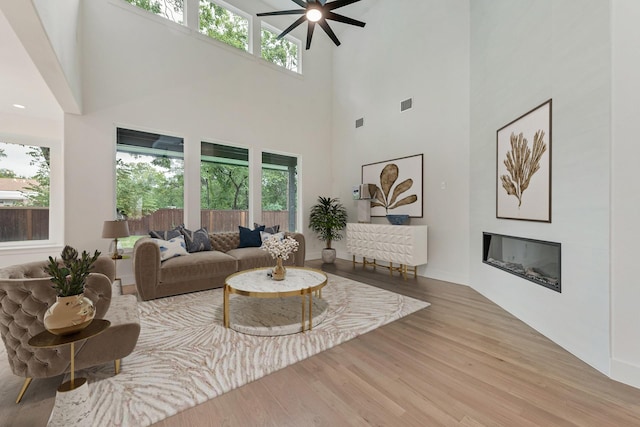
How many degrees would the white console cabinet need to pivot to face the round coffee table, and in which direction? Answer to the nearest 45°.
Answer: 0° — it already faces it

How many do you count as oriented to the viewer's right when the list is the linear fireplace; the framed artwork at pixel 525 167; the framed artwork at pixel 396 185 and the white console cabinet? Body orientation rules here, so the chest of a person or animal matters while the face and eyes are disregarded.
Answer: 0

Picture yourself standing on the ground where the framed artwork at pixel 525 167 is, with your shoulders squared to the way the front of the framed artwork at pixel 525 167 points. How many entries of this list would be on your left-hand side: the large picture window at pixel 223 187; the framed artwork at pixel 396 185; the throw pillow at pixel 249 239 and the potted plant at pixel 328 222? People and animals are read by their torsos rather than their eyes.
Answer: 0

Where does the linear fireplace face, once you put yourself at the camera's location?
facing the viewer and to the left of the viewer

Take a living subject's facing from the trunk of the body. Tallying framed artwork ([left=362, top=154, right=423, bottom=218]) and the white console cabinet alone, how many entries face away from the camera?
0

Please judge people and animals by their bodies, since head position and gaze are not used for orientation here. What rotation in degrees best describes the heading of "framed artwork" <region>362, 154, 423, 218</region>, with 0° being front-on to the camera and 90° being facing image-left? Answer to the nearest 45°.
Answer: approximately 45°

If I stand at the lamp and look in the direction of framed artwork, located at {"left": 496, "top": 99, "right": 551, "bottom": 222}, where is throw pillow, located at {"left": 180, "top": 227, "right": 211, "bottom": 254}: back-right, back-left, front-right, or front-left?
front-left

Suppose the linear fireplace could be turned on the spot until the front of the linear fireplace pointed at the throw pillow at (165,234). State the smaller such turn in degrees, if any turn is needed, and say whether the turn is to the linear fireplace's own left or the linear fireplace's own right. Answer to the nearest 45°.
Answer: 0° — it already faces it

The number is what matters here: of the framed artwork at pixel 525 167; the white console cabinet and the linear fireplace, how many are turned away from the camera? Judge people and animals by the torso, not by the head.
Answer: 0

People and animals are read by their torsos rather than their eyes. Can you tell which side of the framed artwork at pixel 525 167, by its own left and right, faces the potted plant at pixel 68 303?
front

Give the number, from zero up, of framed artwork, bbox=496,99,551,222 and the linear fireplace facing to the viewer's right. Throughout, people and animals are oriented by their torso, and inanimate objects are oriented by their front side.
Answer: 0

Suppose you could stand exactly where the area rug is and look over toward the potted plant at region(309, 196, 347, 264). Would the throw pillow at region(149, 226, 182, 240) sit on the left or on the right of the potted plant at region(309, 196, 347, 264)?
left

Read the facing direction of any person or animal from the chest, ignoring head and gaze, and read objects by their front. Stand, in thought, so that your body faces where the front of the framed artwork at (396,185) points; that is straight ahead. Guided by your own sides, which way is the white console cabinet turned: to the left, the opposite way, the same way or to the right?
the same way
